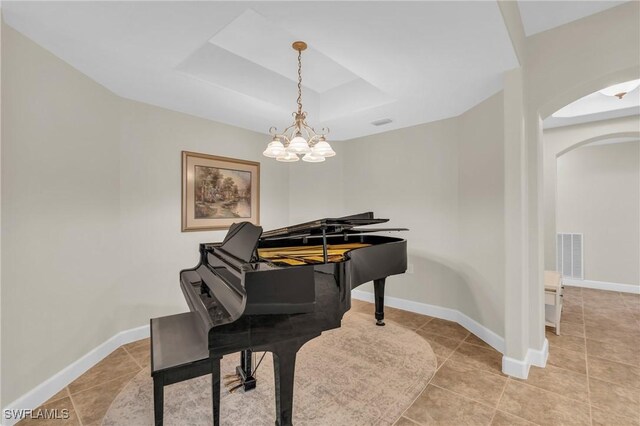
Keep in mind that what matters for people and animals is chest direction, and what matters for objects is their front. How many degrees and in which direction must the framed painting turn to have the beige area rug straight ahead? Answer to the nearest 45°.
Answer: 0° — it already faces it

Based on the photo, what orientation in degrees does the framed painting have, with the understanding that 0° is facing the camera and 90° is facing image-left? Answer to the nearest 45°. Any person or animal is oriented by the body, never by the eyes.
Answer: approximately 315°

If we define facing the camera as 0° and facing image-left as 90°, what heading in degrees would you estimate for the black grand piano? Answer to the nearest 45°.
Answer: approximately 45°

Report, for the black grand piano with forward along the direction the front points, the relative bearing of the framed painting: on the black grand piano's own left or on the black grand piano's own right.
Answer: on the black grand piano's own right
